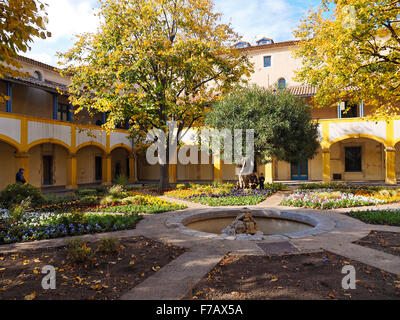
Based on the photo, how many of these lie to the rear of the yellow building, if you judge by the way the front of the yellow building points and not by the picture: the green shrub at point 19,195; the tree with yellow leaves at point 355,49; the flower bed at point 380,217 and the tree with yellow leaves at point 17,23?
0

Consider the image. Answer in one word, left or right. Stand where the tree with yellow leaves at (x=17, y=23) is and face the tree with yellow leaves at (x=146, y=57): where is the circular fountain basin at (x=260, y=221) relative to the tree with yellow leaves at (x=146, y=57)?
right

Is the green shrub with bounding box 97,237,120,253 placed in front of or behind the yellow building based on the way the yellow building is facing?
in front

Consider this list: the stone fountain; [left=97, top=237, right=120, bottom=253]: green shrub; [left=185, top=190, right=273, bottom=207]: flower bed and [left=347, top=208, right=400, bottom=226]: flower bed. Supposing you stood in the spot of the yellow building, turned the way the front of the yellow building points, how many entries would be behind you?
0

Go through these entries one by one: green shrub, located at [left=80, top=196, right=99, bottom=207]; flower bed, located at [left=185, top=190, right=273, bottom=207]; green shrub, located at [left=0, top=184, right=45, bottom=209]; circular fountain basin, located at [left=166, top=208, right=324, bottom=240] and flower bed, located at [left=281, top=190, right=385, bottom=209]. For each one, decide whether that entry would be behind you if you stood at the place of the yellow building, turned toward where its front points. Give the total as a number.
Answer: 0

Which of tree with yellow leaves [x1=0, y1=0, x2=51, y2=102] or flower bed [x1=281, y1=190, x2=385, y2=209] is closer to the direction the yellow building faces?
the tree with yellow leaves

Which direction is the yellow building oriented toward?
toward the camera

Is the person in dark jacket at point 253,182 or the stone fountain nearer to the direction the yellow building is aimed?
the stone fountain

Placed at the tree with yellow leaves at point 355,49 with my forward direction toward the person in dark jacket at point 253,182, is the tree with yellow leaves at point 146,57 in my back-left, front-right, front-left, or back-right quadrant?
front-left

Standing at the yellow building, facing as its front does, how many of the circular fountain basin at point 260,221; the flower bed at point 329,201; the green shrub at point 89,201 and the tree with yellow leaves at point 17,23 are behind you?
0

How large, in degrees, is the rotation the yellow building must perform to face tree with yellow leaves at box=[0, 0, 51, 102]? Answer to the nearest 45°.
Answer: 0° — it already faces it

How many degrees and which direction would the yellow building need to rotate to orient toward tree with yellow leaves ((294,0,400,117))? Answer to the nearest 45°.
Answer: approximately 45° to its left

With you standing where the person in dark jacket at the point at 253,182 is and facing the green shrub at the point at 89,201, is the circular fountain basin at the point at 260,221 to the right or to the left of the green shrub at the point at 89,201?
left

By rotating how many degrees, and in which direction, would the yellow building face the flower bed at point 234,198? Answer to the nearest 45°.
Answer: approximately 45° to its left

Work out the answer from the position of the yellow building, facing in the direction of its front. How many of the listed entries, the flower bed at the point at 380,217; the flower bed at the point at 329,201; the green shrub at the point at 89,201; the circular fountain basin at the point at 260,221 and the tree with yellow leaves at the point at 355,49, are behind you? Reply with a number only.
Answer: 0
